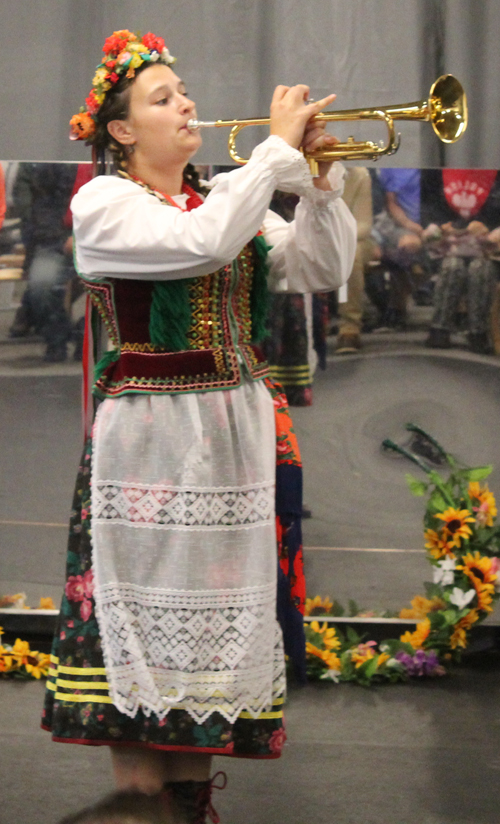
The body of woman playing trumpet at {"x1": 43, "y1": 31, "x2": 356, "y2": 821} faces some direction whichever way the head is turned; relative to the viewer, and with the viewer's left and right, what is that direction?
facing the viewer and to the right of the viewer

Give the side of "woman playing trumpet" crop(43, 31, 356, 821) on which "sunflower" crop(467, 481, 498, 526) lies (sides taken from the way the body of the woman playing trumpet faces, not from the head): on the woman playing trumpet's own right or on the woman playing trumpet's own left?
on the woman playing trumpet's own left

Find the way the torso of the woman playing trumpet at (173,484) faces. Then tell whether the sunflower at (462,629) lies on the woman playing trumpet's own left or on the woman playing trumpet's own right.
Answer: on the woman playing trumpet's own left

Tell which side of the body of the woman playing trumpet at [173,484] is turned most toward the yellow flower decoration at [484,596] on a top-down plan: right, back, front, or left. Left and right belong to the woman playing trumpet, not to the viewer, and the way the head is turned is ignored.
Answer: left

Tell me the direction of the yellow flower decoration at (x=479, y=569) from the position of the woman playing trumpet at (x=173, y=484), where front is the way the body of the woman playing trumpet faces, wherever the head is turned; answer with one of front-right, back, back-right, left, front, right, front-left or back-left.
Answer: left

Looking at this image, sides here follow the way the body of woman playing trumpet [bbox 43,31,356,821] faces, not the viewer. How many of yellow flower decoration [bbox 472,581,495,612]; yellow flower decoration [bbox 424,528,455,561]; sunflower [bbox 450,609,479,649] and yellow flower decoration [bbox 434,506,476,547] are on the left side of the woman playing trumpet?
4

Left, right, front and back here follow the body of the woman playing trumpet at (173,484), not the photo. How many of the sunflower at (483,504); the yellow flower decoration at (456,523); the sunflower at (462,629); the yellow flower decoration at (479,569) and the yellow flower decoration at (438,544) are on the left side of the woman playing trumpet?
5

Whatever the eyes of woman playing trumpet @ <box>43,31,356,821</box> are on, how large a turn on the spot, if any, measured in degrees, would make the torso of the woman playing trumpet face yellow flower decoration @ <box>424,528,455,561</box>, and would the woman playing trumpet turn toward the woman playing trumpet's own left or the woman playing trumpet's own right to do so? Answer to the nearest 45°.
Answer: approximately 90° to the woman playing trumpet's own left

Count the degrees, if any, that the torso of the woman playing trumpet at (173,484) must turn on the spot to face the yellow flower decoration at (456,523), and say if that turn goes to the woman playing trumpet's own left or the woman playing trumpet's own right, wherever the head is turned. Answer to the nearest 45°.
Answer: approximately 90° to the woman playing trumpet's own left

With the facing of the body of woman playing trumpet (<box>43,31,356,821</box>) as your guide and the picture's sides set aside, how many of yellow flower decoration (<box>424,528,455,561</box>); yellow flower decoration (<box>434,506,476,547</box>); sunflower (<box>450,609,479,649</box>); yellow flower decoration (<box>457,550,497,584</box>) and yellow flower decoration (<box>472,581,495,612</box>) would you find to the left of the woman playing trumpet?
5
